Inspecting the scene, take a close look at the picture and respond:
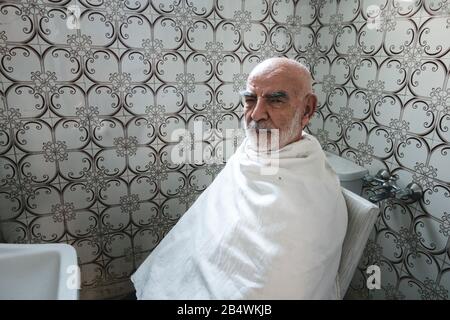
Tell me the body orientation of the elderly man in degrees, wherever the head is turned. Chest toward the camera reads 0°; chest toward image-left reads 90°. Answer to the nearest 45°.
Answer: approximately 45°

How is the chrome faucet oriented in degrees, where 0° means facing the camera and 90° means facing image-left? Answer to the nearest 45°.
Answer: approximately 45°
